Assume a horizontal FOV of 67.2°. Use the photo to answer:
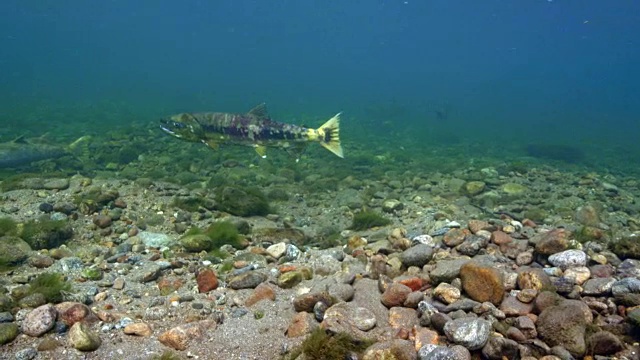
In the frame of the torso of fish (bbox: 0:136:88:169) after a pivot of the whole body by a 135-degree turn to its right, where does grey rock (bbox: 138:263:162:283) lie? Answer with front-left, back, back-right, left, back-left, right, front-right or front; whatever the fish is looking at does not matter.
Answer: back-right

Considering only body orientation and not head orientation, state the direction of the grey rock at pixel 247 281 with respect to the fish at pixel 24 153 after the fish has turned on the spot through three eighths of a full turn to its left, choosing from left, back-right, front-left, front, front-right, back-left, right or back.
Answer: front-right

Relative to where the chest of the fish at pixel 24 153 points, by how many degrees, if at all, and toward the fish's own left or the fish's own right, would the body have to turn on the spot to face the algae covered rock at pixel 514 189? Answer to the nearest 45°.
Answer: approximately 135° to the fish's own left

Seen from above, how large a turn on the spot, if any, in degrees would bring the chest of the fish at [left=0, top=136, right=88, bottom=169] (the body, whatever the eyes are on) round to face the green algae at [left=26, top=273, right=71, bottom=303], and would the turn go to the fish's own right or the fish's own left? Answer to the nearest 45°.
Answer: approximately 90° to the fish's own left

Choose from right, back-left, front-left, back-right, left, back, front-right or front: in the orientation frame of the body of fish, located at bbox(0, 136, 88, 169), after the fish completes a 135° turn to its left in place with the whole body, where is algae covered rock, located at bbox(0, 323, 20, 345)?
front-right

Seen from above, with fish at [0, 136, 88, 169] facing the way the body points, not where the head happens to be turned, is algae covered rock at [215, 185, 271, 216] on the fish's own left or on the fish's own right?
on the fish's own left

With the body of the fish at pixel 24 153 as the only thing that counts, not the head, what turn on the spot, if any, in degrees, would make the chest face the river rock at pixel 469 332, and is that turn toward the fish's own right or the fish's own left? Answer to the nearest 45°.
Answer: approximately 90° to the fish's own left

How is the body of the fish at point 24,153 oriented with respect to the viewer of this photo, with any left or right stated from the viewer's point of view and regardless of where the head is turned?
facing to the left of the viewer

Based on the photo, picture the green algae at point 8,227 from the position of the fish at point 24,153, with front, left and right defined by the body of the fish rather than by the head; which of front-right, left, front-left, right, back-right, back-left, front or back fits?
left

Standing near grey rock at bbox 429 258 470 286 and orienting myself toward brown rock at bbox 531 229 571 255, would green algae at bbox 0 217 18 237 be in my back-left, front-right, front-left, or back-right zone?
back-left

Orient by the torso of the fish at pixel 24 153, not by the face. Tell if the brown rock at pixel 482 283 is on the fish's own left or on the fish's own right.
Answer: on the fish's own left

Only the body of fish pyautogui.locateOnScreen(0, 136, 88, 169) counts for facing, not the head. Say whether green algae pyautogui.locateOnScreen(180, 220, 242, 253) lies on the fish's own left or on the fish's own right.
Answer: on the fish's own left

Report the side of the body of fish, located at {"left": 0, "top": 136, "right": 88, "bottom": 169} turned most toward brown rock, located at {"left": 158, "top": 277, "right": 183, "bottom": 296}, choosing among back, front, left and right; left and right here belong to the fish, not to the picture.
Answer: left

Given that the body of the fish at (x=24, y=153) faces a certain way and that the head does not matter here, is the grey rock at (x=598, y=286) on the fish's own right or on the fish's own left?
on the fish's own left

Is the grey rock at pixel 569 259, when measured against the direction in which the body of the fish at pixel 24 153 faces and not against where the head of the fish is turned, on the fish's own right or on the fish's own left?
on the fish's own left

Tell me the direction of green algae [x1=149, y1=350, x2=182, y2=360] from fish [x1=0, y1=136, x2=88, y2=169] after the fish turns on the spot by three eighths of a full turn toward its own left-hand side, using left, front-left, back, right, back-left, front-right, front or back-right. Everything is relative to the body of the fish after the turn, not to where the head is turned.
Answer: front-right
